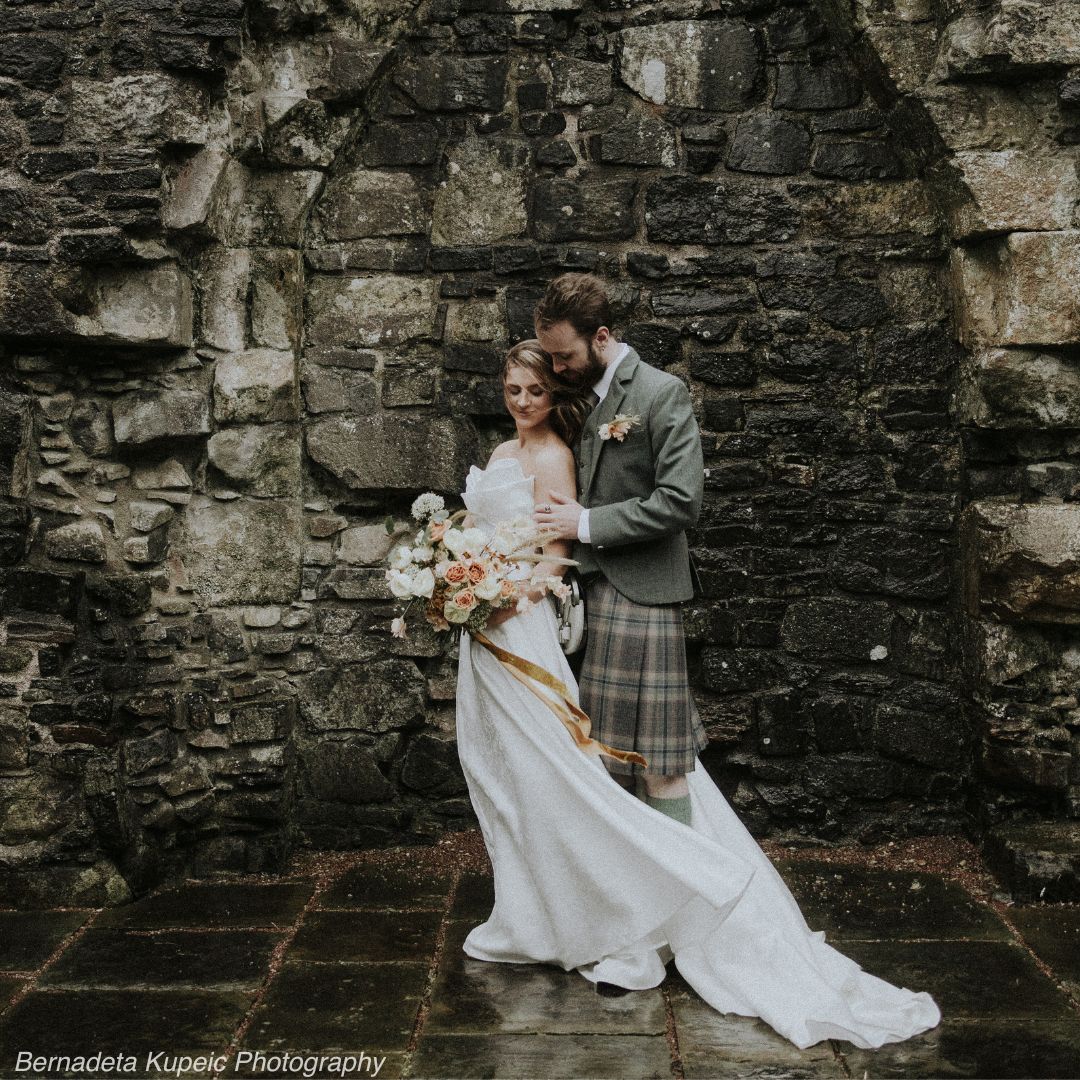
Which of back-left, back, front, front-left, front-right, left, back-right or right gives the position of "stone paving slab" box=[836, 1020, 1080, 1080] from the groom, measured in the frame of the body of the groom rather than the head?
left

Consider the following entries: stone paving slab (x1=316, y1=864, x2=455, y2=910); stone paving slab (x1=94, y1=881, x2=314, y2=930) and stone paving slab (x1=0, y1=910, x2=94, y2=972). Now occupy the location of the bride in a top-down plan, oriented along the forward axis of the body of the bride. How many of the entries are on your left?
0

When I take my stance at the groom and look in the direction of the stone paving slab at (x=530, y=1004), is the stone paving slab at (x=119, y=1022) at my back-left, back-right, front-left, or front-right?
front-right

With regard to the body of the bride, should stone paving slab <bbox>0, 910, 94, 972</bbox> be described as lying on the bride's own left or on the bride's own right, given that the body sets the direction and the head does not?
on the bride's own right

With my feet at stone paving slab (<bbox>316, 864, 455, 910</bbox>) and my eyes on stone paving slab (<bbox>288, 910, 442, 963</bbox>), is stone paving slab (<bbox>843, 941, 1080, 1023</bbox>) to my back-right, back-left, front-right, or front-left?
front-left

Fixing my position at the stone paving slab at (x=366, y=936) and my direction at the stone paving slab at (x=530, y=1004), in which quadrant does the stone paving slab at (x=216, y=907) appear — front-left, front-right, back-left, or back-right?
back-right

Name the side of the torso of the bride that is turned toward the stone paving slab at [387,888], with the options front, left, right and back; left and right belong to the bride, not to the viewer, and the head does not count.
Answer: right

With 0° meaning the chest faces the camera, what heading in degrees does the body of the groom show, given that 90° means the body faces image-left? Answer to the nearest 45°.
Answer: approximately 45°

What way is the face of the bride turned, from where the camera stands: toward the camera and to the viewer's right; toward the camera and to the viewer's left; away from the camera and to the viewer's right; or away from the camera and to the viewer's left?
toward the camera and to the viewer's left

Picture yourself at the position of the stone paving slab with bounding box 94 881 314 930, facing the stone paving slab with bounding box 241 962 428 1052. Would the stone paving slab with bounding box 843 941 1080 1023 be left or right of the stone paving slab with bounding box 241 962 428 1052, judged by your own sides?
left

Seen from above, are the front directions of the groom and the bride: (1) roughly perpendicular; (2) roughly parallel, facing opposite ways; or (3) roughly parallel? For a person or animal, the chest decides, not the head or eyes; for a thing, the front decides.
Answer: roughly parallel

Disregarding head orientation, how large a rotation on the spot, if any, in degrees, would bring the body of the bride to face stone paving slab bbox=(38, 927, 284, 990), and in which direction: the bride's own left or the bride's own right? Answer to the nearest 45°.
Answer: approximately 45° to the bride's own right
